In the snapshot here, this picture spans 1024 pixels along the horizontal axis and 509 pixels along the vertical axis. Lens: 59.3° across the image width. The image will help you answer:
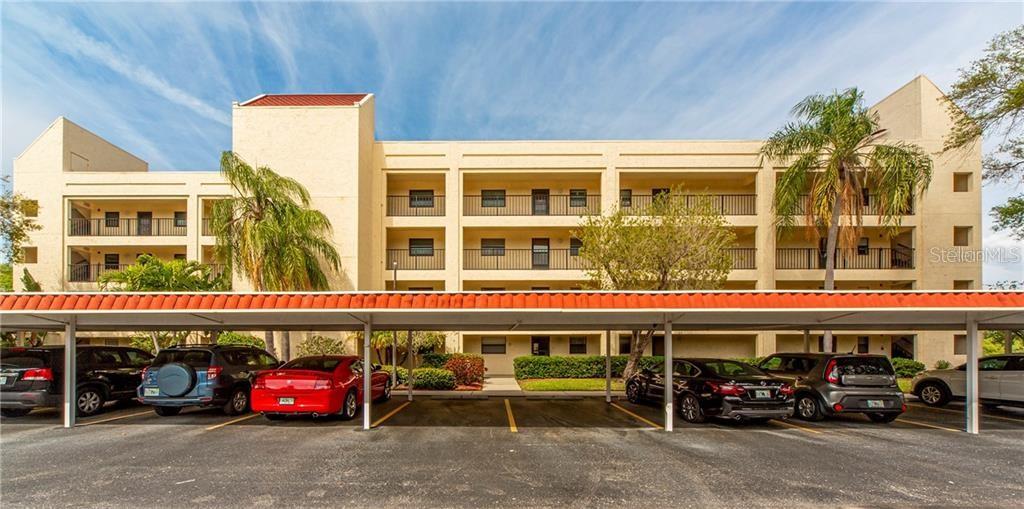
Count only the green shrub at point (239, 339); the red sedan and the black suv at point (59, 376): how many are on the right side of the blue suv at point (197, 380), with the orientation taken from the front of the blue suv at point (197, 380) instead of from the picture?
1

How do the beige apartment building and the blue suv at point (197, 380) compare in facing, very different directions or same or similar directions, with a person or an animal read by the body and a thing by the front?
very different directions

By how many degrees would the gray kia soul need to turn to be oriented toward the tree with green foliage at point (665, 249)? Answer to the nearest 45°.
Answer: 0° — it already faces it

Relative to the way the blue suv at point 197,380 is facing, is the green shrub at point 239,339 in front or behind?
in front

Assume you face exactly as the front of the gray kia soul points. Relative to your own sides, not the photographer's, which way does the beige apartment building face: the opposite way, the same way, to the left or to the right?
the opposite way

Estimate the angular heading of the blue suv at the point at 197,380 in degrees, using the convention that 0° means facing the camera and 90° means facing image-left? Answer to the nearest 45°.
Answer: approximately 225°

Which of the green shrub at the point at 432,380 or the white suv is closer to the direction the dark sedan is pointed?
the green shrub

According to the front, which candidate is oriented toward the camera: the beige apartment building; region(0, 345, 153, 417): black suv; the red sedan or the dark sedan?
the beige apartment building
